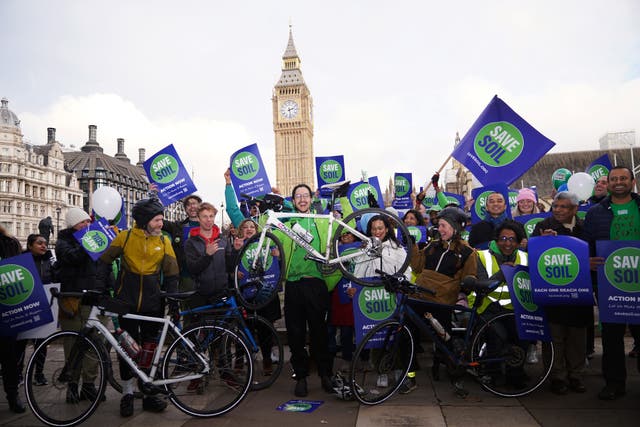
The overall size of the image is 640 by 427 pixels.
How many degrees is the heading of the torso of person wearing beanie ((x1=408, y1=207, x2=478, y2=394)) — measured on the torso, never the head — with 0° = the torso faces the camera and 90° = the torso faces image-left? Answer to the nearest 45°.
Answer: approximately 45°

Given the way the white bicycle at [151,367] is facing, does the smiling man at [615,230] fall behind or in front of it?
behind

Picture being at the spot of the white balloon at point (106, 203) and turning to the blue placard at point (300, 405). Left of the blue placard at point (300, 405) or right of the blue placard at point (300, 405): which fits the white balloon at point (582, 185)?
left

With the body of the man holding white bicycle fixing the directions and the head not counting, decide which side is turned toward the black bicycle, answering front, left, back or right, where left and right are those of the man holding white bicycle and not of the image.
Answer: left

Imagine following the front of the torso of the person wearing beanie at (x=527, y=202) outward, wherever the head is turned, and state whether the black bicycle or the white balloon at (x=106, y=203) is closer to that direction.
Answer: the black bicycle

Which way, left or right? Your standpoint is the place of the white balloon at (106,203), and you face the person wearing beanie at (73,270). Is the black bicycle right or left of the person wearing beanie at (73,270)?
left

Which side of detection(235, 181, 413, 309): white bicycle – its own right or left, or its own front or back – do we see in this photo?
left

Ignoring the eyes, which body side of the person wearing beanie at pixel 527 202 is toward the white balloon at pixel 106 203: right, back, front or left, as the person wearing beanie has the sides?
right

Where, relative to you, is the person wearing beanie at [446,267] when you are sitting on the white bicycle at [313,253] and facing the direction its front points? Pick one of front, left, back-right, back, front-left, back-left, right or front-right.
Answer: back

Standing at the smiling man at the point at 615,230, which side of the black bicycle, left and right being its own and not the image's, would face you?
back

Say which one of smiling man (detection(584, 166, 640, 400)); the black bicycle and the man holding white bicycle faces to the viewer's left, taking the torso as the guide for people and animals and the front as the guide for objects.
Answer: the black bicycle

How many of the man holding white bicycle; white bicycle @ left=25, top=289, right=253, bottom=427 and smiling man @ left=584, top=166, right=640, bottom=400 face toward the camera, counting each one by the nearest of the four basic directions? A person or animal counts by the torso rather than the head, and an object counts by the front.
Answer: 2
